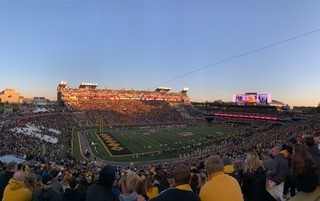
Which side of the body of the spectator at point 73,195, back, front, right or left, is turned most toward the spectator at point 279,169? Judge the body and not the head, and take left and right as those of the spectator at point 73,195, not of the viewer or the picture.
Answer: right

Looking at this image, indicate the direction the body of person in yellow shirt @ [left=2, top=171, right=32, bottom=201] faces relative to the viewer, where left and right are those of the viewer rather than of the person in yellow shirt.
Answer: facing away from the viewer and to the right of the viewer

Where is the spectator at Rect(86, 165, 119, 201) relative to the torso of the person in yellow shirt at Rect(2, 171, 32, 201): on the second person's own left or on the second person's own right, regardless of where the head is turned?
on the second person's own right

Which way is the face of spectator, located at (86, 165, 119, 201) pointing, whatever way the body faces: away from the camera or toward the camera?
away from the camera

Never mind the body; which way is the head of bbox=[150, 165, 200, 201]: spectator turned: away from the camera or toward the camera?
away from the camera

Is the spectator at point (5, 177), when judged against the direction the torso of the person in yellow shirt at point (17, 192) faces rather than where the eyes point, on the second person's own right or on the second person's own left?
on the second person's own left

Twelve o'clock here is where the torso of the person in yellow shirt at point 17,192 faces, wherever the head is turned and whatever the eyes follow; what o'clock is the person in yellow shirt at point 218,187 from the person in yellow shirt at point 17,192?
the person in yellow shirt at point 218,187 is roughly at 3 o'clock from the person in yellow shirt at point 17,192.

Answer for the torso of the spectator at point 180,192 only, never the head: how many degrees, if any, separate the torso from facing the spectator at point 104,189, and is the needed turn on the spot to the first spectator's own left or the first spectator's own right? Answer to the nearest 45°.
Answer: approximately 45° to the first spectator's own left

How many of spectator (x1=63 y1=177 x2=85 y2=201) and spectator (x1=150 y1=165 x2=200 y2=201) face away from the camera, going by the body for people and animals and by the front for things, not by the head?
2

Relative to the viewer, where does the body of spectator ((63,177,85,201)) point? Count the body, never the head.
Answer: away from the camera

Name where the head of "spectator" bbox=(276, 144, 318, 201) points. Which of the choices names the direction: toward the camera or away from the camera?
away from the camera

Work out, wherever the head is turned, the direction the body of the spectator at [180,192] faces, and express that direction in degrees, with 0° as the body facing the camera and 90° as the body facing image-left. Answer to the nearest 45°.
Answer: approximately 180°
